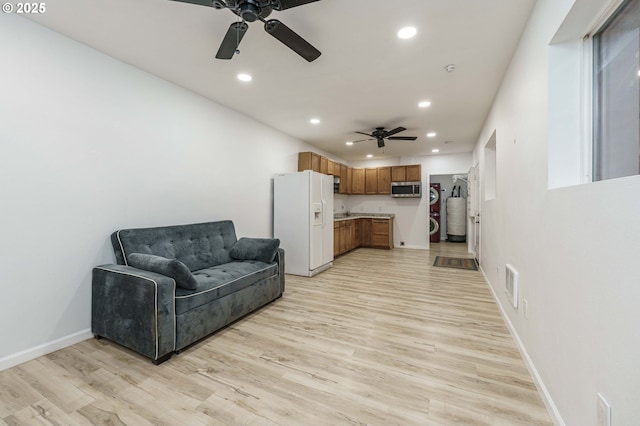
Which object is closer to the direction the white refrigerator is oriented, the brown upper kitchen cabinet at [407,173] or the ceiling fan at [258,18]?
the ceiling fan

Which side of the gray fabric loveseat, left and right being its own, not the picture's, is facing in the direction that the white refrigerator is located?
left

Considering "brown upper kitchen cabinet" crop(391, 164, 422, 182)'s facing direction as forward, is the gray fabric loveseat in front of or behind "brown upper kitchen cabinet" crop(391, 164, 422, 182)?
in front

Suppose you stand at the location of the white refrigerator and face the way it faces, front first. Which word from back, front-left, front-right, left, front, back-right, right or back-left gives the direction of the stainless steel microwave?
left

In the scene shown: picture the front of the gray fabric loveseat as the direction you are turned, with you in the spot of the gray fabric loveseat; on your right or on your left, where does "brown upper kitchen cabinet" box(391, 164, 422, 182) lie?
on your left

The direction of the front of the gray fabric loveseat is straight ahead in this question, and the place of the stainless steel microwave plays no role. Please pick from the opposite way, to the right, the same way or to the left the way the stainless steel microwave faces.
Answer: to the right

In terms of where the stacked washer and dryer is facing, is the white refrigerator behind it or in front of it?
in front
